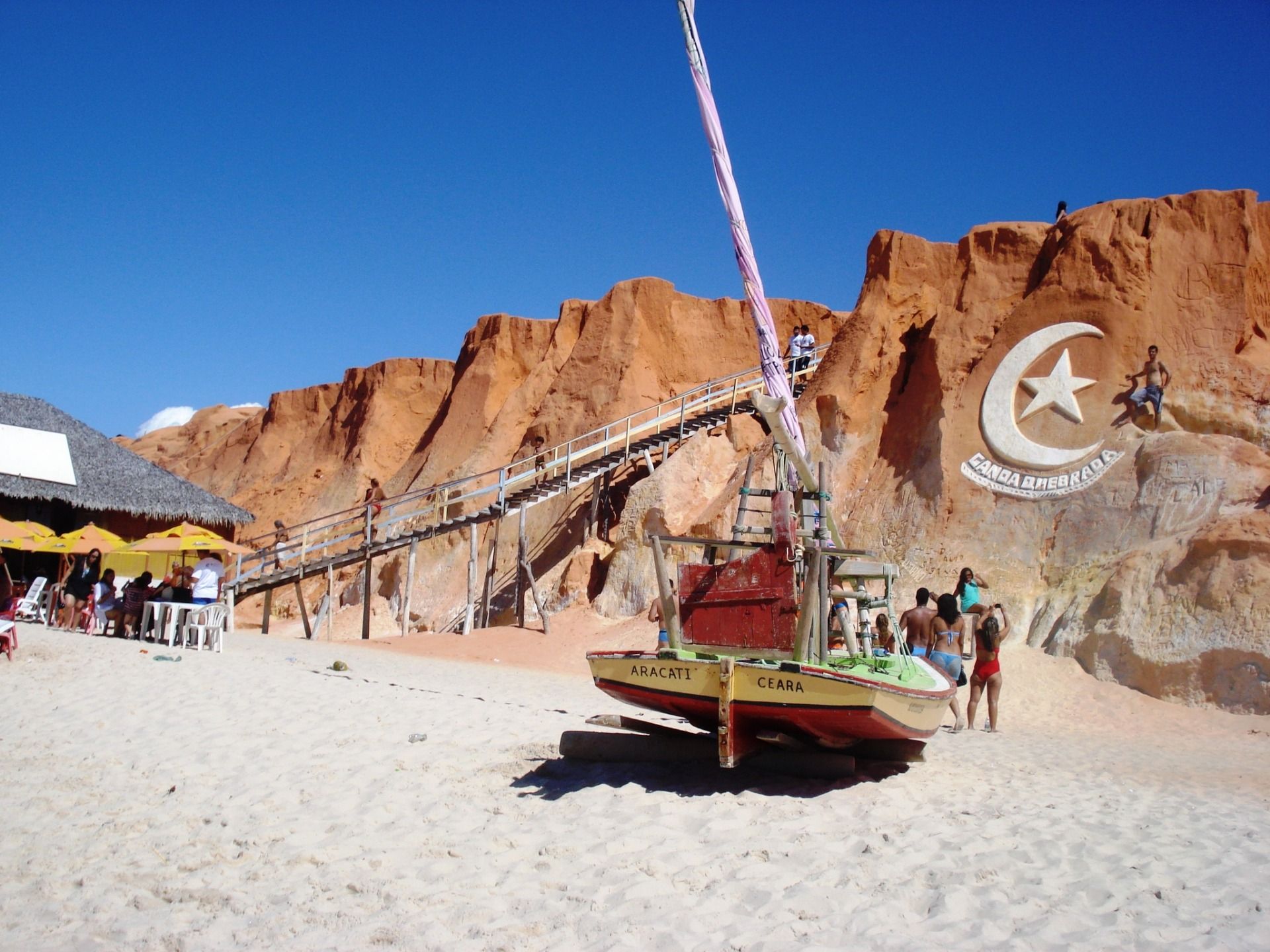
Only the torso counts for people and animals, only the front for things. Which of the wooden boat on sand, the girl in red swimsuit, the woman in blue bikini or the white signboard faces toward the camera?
the white signboard

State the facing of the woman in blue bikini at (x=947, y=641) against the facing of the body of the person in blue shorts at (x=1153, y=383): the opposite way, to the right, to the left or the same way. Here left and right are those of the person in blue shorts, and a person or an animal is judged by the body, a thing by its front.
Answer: the opposite way

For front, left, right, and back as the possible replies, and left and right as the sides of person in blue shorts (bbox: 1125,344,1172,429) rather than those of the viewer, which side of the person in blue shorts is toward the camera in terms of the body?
front

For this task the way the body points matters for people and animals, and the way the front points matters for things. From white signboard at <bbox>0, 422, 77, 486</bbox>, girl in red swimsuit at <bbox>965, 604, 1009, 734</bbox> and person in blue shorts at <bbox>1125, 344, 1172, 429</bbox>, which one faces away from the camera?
the girl in red swimsuit

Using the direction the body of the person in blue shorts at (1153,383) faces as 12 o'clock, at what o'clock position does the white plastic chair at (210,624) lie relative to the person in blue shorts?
The white plastic chair is roughly at 2 o'clock from the person in blue shorts.

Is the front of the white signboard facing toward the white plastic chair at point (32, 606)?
yes

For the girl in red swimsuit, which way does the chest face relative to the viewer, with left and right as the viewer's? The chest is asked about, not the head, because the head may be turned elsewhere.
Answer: facing away from the viewer

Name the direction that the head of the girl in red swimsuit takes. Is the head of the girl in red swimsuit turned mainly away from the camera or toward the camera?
away from the camera

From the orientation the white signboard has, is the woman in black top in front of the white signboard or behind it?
in front

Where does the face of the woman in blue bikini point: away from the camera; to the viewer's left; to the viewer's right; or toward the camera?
away from the camera

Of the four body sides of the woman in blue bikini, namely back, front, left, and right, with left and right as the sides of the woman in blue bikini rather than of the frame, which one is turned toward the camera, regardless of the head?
back

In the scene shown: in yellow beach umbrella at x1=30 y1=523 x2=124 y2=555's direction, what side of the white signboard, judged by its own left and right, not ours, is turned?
front

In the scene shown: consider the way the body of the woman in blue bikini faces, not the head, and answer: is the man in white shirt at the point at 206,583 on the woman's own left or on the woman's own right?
on the woman's own left

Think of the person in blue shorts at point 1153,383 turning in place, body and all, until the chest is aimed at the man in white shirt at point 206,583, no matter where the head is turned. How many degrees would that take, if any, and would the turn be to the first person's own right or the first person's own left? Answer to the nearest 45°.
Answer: approximately 45° to the first person's own right

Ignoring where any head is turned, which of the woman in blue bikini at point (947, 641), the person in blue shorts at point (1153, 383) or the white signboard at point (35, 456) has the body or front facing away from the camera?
the woman in blue bikini

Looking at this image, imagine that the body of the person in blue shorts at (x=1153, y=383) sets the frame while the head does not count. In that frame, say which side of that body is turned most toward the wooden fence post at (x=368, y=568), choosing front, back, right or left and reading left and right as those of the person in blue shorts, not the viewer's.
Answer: right
